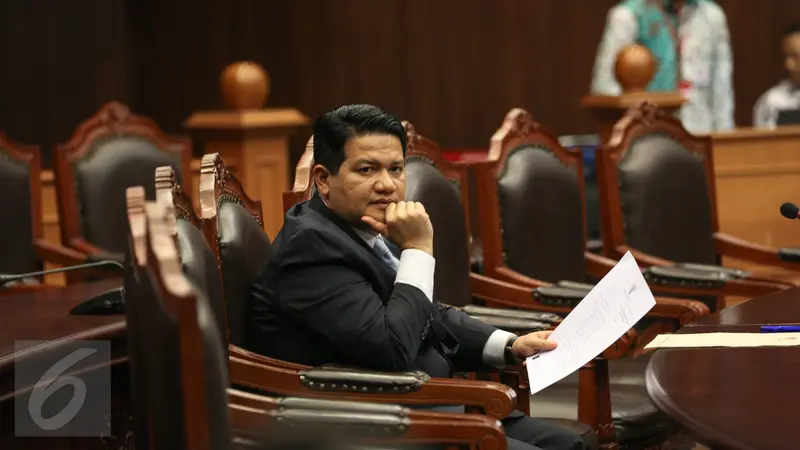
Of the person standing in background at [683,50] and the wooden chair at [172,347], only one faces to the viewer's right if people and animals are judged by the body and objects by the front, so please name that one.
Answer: the wooden chair

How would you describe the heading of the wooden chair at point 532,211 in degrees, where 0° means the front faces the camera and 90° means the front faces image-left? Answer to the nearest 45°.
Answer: approximately 315°

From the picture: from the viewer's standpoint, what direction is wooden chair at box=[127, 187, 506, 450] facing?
to the viewer's right

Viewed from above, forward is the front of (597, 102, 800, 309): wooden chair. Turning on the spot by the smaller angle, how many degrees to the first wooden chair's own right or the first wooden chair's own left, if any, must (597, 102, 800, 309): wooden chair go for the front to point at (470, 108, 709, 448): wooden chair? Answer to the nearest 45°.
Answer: approximately 90° to the first wooden chair's own right

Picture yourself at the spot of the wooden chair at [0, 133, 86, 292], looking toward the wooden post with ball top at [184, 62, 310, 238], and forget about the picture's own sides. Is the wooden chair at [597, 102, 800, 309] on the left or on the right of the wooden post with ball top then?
right

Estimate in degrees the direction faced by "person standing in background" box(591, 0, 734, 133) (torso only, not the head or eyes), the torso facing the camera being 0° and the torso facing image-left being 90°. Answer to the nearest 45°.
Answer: approximately 0°

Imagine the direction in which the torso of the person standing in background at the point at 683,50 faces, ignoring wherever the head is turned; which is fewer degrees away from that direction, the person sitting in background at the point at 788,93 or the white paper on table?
the white paper on table

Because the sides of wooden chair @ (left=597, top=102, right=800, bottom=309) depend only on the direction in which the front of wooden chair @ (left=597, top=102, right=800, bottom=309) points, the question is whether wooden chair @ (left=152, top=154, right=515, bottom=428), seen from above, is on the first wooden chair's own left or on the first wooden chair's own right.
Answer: on the first wooden chair's own right

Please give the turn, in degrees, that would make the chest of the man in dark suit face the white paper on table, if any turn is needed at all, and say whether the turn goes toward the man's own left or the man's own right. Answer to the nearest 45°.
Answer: approximately 45° to the man's own left

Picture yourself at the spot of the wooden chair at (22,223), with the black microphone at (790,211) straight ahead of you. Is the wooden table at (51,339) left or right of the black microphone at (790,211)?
right

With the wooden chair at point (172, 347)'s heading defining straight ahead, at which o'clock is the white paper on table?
The white paper on table is roughly at 11 o'clock from the wooden chair.

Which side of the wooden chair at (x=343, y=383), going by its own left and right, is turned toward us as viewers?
right

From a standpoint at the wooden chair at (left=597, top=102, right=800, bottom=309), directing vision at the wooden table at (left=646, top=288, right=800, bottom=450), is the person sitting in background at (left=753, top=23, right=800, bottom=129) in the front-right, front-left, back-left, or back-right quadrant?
back-left

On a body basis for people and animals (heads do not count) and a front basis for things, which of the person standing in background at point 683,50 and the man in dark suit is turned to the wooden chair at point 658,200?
the person standing in background
